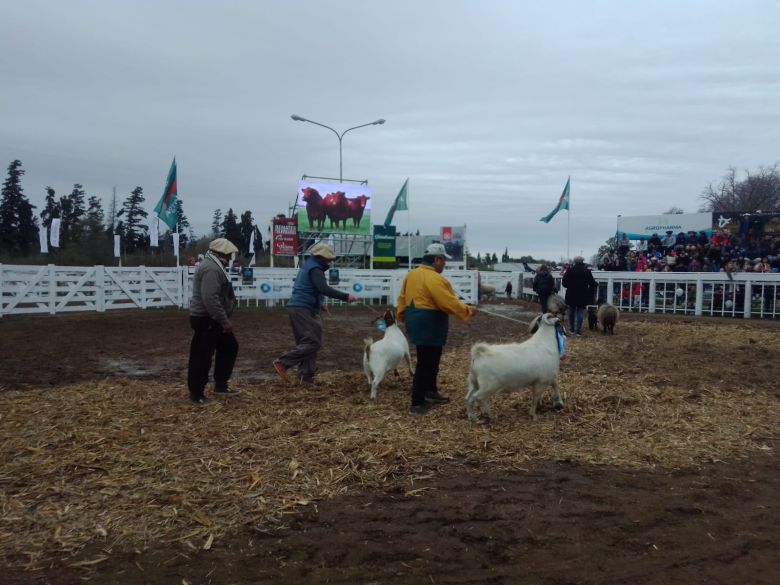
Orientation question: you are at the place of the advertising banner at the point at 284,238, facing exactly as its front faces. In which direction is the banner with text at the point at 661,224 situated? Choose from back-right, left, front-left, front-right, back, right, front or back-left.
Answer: left

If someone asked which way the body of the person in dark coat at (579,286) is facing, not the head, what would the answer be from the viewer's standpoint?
away from the camera

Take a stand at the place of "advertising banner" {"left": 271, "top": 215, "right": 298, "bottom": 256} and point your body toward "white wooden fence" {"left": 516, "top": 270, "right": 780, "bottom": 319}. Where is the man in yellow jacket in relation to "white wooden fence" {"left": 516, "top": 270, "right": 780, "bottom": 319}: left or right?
right

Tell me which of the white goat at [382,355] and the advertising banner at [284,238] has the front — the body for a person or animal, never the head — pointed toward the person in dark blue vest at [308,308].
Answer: the advertising banner

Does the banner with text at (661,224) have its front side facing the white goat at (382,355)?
yes

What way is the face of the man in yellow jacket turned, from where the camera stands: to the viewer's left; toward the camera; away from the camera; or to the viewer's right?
to the viewer's right

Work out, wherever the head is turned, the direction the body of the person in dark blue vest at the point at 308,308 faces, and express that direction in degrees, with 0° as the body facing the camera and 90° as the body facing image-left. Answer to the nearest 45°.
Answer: approximately 270°

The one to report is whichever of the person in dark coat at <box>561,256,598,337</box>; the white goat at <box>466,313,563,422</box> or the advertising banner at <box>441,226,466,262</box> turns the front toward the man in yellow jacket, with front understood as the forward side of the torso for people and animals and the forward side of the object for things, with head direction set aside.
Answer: the advertising banner

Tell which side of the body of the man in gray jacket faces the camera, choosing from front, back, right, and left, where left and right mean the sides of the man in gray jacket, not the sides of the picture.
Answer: right

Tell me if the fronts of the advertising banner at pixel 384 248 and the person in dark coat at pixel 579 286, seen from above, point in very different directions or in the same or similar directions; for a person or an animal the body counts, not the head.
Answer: very different directions

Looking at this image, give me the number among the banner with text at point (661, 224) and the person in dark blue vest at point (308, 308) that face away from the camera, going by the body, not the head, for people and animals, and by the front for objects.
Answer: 0

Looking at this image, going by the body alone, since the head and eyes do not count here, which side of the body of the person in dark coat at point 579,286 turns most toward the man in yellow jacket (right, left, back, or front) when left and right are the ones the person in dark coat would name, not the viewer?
back

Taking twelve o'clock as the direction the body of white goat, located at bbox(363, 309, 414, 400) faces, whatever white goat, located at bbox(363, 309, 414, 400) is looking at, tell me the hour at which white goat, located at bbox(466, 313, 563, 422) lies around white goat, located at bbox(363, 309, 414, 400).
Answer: white goat, located at bbox(466, 313, 563, 422) is roughly at 3 o'clock from white goat, located at bbox(363, 309, 414, 400).
